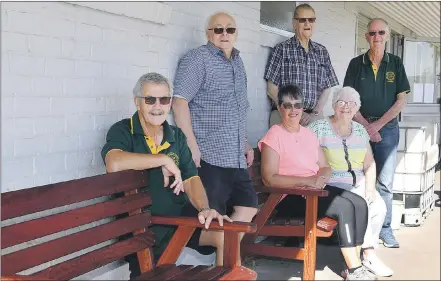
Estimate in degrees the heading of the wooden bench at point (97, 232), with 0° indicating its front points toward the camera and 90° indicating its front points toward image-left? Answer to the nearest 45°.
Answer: approximately 315°

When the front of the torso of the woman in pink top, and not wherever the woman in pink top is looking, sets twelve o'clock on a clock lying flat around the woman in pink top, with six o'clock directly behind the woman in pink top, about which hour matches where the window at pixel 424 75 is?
The window is roughly at 8 o'clock from the woman in pink top.

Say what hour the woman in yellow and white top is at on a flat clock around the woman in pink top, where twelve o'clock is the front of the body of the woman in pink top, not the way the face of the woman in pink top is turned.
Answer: The woman in yellow and white top is roughly at 9 o'clock from the woman in pink top.

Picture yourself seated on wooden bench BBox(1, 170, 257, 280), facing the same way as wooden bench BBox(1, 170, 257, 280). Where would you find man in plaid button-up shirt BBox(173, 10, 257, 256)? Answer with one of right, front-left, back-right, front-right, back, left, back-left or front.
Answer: left

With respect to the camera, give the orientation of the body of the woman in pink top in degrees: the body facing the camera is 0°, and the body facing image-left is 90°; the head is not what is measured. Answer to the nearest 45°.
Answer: approximately 315°

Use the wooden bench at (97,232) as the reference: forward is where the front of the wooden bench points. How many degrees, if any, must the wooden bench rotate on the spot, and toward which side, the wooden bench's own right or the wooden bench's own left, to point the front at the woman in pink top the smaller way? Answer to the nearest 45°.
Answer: approximately 90° to the wooden bench's own left

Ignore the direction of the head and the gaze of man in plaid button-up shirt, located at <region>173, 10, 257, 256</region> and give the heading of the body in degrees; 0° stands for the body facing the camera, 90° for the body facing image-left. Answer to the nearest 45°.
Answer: approximately 315°

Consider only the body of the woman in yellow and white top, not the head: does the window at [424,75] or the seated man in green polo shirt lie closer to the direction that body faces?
the seated man in green polo shirt

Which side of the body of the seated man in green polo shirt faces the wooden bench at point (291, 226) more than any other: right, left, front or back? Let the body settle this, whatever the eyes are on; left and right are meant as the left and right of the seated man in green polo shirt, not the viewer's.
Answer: left
